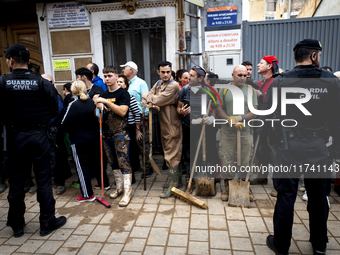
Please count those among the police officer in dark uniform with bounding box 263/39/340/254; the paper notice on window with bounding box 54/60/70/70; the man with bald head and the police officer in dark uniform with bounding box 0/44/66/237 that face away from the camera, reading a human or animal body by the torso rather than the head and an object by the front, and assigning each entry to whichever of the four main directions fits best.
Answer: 2

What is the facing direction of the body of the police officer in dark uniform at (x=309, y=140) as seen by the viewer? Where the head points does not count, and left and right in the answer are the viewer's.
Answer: facing away from the viewer

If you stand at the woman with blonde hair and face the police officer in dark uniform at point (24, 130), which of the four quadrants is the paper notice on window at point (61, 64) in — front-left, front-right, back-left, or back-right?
back-right

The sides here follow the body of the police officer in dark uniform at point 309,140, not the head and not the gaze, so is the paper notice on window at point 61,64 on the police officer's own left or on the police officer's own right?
on the police officer's own left

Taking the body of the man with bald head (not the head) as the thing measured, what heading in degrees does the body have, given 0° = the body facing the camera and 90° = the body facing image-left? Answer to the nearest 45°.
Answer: approximately 0°

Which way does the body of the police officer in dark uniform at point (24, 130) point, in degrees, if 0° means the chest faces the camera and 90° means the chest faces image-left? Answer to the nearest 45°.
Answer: approximately 180°

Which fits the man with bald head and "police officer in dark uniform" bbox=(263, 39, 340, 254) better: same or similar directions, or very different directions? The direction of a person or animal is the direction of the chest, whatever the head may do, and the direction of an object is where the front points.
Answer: very different directions

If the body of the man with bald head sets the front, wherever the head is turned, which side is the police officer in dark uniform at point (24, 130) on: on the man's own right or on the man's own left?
on the man's own right

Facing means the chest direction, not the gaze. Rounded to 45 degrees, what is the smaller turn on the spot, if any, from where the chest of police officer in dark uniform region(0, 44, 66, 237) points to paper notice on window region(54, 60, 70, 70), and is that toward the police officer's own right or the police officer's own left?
0° — they already face it

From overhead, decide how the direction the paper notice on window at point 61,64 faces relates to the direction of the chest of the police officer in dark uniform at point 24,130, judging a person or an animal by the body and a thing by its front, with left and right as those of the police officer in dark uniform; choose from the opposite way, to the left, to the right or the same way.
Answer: the opposite way

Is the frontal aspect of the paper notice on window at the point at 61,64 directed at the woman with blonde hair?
yes
